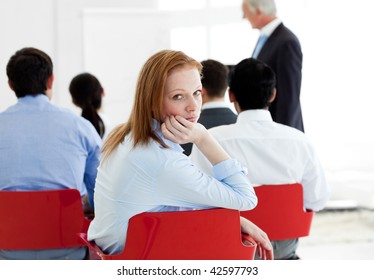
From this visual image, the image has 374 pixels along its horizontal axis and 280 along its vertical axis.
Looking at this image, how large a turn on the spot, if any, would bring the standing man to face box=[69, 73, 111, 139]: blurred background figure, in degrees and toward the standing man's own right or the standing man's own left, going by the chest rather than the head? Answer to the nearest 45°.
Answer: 0° — they already face them

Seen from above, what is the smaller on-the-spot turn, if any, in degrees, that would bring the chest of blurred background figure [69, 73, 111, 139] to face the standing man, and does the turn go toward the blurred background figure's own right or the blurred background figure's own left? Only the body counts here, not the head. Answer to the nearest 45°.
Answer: approximately 90° to the blurred background figure's own right

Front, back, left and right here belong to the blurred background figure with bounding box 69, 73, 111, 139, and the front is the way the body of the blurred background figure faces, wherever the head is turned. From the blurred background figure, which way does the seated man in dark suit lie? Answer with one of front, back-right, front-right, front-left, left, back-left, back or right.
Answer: back-right

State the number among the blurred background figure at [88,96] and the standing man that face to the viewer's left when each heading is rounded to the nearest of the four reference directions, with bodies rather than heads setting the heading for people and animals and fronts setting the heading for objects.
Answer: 1

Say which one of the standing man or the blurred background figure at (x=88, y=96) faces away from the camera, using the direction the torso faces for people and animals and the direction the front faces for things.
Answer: the blurred background figure

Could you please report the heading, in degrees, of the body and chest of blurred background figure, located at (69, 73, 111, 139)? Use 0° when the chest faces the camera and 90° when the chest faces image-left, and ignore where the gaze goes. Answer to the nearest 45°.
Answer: approximately 180°

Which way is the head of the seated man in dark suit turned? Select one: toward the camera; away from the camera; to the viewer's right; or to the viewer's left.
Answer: away from the camera

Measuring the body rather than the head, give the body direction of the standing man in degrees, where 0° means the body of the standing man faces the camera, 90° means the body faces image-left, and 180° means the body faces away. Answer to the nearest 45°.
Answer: approximately 90°

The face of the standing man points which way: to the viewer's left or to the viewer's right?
to the viewer's left

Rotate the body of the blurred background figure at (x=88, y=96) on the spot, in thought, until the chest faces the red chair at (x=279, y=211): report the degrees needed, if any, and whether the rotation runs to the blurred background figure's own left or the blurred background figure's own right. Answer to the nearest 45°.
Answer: approximately 180°

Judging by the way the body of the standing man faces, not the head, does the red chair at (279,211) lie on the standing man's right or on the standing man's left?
on the standing man's left
